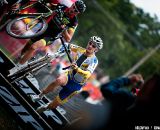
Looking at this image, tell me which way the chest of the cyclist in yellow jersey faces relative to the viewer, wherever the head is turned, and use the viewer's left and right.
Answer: facing the viewer and to the left of the viewer

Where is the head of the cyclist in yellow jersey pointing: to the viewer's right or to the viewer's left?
to the viewer's left

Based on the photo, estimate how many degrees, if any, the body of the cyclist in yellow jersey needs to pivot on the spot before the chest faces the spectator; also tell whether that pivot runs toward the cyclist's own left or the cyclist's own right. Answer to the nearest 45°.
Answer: approximately 45° to the cyclist's own left

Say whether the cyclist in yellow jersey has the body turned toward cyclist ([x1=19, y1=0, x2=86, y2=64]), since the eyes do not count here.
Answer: no
